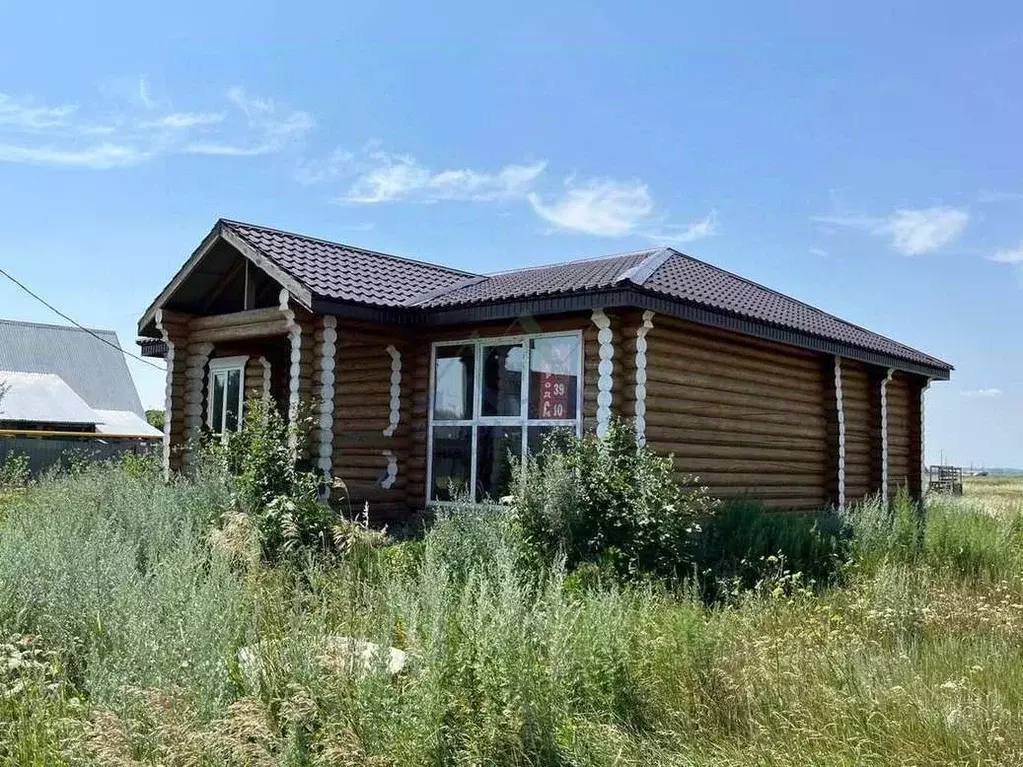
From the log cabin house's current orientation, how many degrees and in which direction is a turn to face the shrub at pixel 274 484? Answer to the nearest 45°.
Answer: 0° — it already faces it

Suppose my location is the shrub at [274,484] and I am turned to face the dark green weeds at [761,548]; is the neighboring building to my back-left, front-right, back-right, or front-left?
back-left

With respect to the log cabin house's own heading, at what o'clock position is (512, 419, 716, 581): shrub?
The shrub is roughly at 10 o'clock from the log cabin house.

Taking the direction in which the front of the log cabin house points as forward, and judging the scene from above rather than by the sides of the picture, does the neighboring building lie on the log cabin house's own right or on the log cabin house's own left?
on the log cabin house's own right

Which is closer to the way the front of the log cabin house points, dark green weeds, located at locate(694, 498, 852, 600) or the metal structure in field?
the dark green weeds

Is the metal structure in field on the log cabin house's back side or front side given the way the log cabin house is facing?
on the back side

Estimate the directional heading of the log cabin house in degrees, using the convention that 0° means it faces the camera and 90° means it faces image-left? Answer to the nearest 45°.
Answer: approximately 45°
